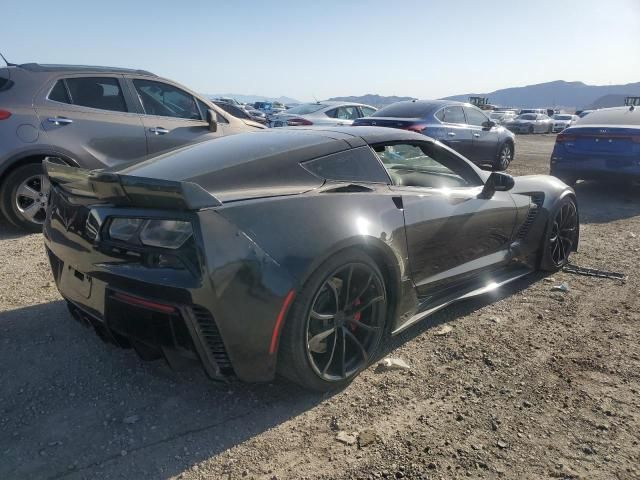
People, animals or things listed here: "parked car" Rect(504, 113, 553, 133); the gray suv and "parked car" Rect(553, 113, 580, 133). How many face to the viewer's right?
1

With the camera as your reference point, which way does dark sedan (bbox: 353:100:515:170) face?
facing away from the viewer and to the right of the viewer

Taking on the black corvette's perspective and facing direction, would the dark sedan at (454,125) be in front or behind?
in front

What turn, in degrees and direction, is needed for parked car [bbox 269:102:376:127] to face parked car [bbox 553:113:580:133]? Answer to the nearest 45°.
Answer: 0° — it already faces it

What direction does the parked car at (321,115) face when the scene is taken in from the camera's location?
facing away from the viewer and to the right of the viewer

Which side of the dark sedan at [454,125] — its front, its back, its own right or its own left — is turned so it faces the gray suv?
back

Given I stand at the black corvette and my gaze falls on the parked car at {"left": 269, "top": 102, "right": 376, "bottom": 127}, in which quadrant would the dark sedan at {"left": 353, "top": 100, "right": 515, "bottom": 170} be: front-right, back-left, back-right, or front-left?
front-right

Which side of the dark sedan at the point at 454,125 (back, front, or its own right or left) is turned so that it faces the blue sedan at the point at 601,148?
right

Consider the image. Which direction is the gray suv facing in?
to the viewer's right

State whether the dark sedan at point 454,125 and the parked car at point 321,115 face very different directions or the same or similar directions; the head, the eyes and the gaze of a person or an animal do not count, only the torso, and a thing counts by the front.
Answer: same or similar directions

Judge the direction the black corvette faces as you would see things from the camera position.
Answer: facing away from the viewer and to the right of the viewer

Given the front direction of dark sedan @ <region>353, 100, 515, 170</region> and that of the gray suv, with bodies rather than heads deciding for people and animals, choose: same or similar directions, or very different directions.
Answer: same or similar directions

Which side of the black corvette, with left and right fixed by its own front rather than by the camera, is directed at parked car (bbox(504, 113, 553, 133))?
front

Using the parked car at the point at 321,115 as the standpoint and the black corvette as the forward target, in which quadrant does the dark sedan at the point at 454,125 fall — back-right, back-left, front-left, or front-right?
front-left
